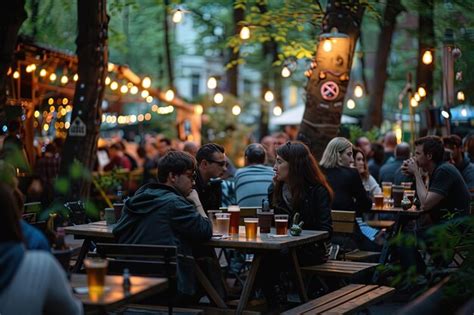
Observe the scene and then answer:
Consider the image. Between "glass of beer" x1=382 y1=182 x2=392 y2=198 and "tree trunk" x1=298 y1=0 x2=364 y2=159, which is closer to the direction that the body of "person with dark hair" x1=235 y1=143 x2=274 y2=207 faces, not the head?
the tree trunk

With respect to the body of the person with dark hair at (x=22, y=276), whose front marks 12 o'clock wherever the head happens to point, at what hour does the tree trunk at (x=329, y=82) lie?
The tree trunk is roughly at 1 o'clock from the person with dark hair.

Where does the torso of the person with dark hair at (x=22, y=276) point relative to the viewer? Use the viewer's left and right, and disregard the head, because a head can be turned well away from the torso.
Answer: facing away from the viewer

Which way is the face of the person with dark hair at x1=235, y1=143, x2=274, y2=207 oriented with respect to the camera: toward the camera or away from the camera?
away from the camera

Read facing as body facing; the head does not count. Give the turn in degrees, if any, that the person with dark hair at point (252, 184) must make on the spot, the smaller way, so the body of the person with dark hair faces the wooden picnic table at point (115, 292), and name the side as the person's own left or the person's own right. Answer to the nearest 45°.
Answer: approximately 180°

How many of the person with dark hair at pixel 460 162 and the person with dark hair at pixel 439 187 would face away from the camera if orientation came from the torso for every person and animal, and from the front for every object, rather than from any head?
0

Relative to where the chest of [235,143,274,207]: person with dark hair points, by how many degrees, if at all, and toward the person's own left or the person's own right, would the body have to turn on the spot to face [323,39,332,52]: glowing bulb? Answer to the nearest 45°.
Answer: approximately 45° to the person's own right

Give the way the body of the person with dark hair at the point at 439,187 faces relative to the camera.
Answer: to the viewer's left

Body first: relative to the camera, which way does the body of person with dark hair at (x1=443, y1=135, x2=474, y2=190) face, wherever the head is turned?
to the viewer's left

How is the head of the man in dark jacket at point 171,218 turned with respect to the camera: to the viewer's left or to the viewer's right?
to the viewer's right

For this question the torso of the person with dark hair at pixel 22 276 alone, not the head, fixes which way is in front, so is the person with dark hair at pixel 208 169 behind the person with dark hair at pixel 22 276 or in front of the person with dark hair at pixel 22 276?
in front

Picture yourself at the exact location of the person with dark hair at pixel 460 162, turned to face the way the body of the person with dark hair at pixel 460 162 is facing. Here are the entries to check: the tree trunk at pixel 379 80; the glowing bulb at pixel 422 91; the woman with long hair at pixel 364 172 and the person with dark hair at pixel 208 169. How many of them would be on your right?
2

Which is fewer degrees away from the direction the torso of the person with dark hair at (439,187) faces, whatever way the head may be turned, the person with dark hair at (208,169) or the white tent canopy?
the person with dark hair
